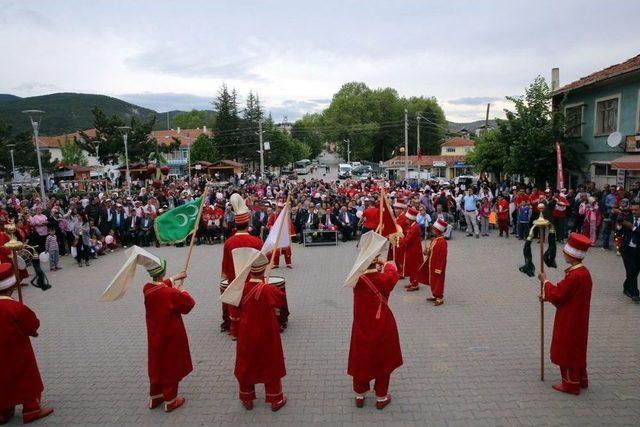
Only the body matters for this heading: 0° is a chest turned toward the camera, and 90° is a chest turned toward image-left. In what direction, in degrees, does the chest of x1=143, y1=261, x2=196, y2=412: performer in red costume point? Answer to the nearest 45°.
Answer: approximately 225°

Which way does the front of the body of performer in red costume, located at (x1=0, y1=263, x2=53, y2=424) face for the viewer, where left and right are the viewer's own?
facing away from the viewer and to the right of the viewer

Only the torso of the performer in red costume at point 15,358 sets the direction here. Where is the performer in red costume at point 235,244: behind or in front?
in front

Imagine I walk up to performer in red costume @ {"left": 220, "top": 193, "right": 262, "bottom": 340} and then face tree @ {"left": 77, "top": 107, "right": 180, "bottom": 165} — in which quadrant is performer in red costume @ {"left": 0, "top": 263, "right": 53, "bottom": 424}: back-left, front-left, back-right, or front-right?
back-left

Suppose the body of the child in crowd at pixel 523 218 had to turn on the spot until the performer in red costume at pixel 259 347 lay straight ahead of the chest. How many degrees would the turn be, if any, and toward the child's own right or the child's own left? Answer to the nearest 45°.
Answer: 0° — they already face them

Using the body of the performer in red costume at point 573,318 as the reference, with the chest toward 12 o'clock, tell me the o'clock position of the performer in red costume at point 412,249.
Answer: the performer in red costume at point 412,249 is roughly at 2 o'clock from the performer in red costume at point 573,318.

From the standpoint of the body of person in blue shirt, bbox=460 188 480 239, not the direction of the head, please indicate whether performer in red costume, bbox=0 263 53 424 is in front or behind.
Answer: in front

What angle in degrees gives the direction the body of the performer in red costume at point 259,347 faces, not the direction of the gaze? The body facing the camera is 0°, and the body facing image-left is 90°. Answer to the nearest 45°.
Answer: approximately 180°
